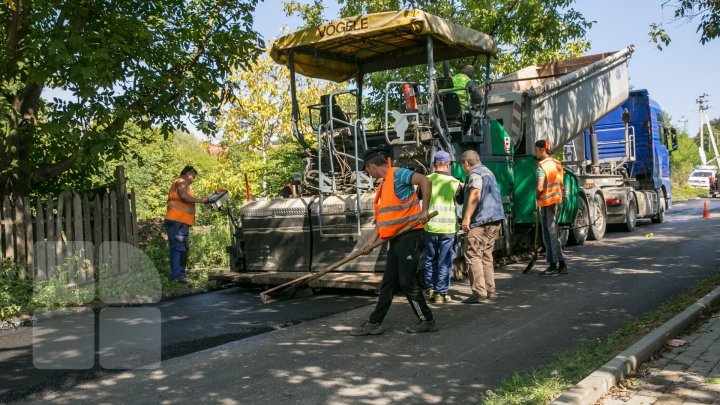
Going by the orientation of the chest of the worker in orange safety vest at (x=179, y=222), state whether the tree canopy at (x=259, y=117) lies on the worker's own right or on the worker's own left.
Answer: on the worker's own left

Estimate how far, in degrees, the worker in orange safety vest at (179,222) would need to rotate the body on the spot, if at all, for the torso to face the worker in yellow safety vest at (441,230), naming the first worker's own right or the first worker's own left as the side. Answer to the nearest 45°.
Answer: approximately 45° to the first worker's own right

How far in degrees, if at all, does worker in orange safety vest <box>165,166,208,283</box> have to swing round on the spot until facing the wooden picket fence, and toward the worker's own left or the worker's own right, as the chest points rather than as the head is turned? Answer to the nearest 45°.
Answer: approximately 180°

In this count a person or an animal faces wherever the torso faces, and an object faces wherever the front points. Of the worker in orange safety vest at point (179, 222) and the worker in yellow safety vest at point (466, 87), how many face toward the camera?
0

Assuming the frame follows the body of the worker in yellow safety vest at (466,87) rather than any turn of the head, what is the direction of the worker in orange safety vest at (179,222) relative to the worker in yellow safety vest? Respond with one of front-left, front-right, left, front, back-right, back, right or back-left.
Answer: back-left

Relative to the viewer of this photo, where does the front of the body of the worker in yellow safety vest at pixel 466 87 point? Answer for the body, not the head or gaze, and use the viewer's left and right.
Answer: facing away from the viewer and to the right of the viewer

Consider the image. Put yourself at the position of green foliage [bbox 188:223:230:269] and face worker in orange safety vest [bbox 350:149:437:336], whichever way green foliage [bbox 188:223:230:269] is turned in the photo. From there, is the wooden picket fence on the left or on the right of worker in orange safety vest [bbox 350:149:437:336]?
right

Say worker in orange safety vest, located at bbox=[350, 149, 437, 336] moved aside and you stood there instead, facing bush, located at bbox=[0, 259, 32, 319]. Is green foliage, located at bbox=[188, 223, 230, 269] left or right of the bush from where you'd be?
right

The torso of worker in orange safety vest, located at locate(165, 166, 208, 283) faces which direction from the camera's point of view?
to the viewer's right

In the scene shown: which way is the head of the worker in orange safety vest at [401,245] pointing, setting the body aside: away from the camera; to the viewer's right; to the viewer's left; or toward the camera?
to the viewer's left

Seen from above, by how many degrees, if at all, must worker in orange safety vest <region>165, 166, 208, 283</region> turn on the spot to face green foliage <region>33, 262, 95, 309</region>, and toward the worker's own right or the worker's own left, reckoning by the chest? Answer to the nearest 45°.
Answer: approximately 135° to the worker's own right

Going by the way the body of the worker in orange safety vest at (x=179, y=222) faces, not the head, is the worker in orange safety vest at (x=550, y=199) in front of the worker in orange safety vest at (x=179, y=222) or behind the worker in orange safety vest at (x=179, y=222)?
in front

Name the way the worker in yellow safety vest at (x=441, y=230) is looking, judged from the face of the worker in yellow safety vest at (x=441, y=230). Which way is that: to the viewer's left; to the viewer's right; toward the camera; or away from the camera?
away from the camera

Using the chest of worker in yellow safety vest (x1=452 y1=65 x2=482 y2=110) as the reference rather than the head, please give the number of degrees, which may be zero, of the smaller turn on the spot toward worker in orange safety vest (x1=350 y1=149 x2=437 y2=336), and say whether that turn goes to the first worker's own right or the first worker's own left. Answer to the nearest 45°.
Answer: approximately 135° to the first worker's own right
